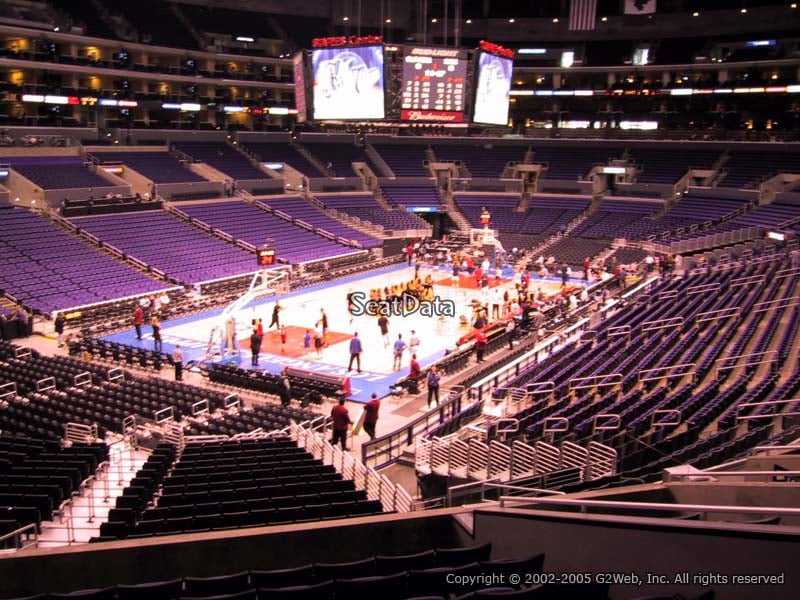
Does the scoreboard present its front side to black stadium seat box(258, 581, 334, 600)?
yes

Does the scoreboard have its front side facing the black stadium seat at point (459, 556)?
yes

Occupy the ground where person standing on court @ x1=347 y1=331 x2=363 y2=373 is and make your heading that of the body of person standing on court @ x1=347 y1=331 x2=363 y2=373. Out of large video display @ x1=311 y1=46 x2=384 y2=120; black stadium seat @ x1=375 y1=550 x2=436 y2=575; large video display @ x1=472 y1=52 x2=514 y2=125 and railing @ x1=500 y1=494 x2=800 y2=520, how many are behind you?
2

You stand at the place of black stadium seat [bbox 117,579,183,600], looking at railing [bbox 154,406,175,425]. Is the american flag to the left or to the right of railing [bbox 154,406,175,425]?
right

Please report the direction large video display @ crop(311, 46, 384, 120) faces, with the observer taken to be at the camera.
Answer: facing the viewer

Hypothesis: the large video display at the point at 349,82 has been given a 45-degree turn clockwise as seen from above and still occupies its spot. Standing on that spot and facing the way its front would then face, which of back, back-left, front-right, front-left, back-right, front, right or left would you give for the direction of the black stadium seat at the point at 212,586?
front-left

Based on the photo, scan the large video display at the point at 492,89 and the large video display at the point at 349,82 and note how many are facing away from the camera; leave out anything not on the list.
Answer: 0

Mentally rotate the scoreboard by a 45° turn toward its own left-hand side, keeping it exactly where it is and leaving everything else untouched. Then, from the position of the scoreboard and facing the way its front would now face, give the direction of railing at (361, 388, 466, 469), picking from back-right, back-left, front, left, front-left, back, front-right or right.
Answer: front-right

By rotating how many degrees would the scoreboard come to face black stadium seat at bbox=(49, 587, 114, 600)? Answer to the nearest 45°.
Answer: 0° — it already faces it

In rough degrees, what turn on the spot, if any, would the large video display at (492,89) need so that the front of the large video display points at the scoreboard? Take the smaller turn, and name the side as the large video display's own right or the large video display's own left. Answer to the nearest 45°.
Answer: approximately 90° to the large video display's own right

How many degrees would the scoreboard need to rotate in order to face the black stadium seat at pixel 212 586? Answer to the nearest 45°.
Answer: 0° — it already faces it

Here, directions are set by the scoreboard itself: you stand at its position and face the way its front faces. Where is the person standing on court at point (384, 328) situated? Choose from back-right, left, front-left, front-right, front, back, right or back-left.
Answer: front
